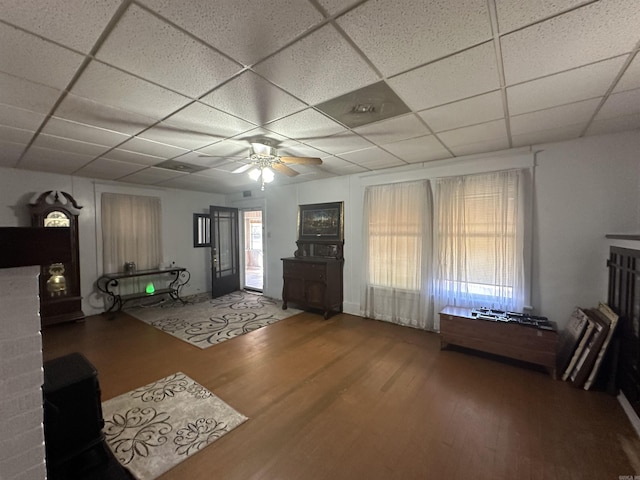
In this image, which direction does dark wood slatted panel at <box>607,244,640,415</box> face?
to the viewer's left

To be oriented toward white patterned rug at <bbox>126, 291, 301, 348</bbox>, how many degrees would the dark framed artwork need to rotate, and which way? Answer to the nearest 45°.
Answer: approximately 45° to its right

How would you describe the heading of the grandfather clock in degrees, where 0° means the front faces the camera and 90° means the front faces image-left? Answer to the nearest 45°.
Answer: approximately 315°

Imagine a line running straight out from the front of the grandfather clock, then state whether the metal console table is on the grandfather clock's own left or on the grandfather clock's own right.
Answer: on the grandfather clock's own left

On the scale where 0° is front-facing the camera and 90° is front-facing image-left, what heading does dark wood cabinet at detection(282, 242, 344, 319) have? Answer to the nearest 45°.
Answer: approximately 45°

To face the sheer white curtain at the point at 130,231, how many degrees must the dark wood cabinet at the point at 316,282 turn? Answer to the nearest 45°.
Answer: approximately 45° to its right

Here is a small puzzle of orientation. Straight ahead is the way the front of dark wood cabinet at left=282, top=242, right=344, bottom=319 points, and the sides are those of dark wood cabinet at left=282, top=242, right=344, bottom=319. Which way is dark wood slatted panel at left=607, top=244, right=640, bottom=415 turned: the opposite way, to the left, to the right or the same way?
to the right

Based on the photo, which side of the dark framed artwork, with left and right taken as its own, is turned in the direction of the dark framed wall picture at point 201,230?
right

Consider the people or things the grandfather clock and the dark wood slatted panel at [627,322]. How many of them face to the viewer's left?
1

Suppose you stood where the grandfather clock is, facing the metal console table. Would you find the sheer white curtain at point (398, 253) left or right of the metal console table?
right

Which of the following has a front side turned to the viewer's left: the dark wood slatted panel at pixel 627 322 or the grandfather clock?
the dark wood slatted panel

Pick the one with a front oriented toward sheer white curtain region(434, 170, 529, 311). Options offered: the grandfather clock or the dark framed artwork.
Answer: the grandfather clock
